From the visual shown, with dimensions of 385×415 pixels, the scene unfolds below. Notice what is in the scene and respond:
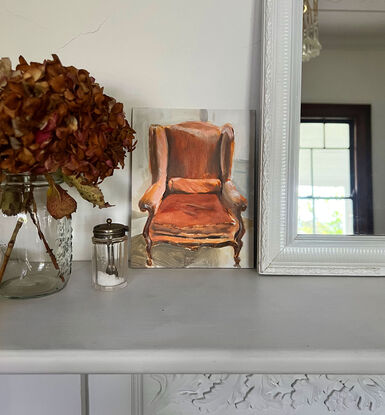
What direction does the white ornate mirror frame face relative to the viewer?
toward the camera
